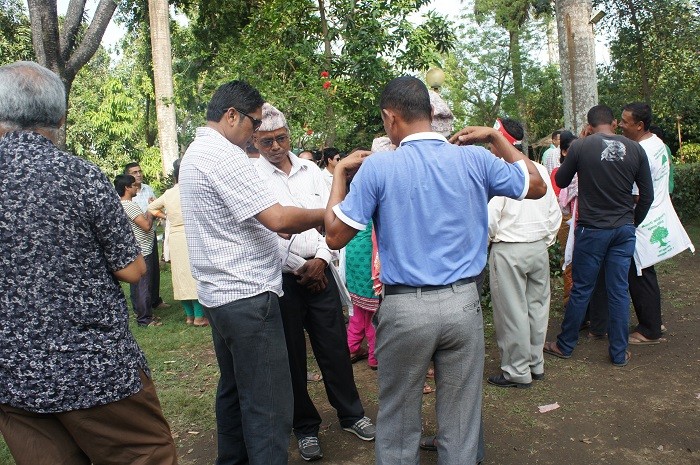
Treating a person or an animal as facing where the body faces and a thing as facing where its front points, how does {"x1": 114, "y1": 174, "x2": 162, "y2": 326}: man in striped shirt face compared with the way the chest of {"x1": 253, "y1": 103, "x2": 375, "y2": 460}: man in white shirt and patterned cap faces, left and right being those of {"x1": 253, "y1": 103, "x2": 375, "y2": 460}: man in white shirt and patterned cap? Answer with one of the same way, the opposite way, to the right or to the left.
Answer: to the left

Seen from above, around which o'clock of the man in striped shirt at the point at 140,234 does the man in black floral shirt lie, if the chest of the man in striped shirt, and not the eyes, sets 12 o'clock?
The man in black floral shirt is roughly at 3 o'clock from the man in striped shirt.

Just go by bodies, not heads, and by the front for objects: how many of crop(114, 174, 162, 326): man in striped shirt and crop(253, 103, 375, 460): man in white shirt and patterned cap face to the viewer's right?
1

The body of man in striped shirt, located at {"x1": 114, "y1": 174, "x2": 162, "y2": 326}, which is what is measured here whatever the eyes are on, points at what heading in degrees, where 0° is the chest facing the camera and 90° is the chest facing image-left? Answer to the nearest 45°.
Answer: approximately 270°

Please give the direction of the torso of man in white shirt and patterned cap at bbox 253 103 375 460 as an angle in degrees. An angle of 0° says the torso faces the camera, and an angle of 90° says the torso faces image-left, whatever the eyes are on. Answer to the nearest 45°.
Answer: approximately 0°

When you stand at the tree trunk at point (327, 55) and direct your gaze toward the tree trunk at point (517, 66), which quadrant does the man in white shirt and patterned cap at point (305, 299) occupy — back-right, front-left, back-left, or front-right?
back-right

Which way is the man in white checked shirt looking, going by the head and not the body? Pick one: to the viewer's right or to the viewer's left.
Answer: to the viewer's right

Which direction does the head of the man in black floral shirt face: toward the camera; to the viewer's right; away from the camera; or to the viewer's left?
away from the camera

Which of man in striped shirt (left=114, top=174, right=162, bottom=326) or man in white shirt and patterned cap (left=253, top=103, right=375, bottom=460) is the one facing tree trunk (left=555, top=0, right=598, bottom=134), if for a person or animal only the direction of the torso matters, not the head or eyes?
man in striped shirt (left=114, top=174, right=162, bottom=326)

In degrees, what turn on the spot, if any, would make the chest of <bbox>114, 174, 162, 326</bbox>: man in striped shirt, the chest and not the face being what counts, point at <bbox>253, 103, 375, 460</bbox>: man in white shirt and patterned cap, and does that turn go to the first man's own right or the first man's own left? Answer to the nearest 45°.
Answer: approximately 90° to the first man's own right

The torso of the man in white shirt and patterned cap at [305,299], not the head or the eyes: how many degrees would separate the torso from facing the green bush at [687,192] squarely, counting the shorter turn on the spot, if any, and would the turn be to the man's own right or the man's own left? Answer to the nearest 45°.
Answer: approximately 135° to the man's own left

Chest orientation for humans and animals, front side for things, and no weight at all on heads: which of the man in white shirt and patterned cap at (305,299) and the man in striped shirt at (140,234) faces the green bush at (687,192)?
the man in striped shirt at (140,234)

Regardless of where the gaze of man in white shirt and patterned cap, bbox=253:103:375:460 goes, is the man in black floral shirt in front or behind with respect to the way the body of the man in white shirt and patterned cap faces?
in front
